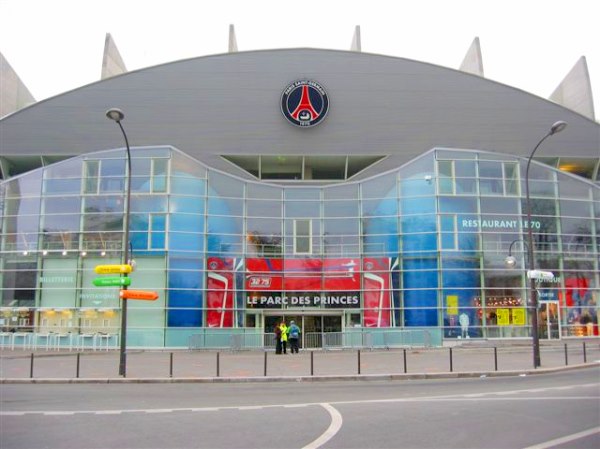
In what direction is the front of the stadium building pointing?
toward the camera
